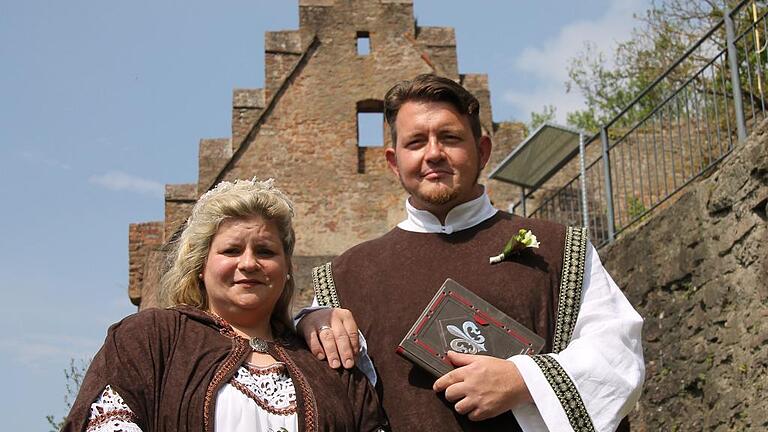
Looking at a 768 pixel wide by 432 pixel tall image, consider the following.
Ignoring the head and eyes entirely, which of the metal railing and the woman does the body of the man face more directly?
the woman

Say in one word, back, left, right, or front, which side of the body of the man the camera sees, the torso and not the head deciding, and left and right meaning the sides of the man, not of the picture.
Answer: front

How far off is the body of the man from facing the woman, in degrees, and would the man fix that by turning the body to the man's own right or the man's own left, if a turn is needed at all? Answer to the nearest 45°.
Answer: approximately 45° to the man's own right

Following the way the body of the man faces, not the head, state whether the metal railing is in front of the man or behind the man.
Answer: behind

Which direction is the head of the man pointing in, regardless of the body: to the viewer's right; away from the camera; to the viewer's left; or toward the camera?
toward the camera

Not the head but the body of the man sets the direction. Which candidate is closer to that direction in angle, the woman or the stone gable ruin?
the woman

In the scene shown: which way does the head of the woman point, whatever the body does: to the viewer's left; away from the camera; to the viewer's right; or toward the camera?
toward the camera

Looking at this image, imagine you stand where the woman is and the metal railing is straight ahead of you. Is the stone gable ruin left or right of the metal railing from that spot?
left

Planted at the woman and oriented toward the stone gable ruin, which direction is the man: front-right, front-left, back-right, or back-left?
front-right

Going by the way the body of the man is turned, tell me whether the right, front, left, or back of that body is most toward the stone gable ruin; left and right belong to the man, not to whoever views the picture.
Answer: back
